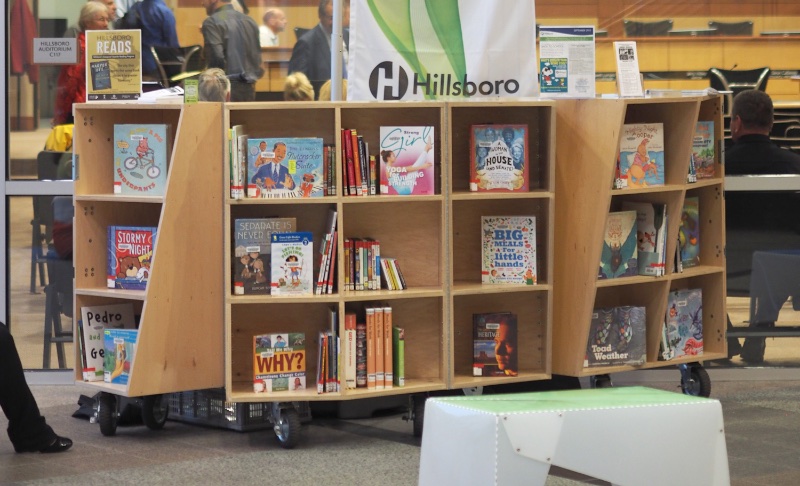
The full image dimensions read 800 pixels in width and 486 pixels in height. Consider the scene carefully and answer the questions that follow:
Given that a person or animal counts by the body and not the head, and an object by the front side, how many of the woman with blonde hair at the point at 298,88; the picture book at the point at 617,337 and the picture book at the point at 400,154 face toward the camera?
2

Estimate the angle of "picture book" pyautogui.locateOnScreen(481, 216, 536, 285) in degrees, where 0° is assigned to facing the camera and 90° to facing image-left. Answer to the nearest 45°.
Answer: approximately 0°

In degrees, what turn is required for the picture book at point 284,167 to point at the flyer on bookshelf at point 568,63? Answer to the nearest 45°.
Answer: approximately 90° to its left

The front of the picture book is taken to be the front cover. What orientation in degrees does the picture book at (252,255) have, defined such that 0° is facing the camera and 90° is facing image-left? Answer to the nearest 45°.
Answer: approximately 0°

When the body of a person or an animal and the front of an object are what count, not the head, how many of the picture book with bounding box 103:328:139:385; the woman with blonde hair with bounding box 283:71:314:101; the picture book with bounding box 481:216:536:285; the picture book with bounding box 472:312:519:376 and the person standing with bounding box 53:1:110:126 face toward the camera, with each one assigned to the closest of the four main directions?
3

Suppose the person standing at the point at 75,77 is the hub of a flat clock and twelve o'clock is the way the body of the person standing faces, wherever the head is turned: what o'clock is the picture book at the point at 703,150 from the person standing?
The picture book is roughly at 1 o'clock from the person standing.

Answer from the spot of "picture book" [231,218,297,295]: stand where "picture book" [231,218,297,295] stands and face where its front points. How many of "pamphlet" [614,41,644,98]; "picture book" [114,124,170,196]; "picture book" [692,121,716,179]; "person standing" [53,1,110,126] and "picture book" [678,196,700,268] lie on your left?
3
